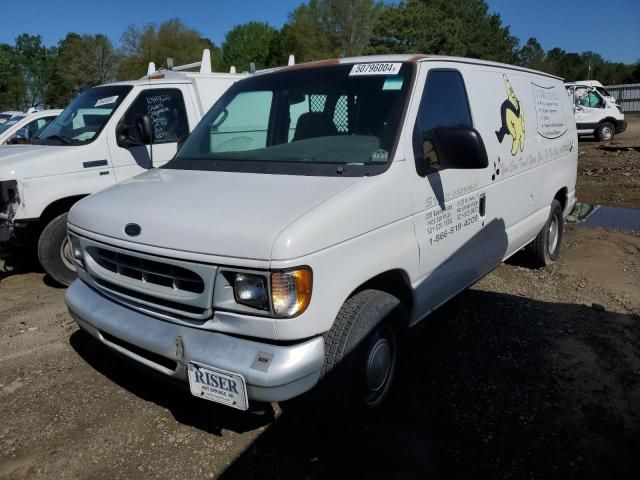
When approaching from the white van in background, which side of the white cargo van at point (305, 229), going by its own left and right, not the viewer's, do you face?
back

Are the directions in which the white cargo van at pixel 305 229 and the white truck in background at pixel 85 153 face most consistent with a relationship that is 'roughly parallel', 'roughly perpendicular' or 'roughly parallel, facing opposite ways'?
roughly parallel

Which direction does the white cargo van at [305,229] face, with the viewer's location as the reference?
facing the viewer and to the left of the viewer

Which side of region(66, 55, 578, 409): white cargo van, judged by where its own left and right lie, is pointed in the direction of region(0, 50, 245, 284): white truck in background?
right

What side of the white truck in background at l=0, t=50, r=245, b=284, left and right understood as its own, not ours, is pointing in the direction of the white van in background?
back

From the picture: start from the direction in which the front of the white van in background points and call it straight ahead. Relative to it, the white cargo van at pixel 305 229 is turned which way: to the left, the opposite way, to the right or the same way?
to the right

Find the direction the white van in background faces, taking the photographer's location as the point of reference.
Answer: facing to the right of the viewer

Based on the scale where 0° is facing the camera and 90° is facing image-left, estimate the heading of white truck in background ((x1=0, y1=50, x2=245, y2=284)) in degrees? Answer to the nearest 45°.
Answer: approximately 45°

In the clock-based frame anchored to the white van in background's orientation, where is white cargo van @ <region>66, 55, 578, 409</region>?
The white cargo van is roughly at 3 o'clock from the white van in background.

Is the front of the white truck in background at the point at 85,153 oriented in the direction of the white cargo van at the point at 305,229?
no

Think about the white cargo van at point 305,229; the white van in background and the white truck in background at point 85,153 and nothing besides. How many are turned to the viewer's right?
1
